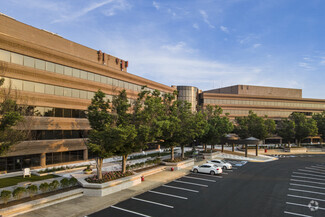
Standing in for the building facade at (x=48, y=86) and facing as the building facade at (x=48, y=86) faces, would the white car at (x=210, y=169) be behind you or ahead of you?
ahead

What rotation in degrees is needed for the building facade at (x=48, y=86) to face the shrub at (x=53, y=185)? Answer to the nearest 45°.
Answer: approximately 45° to its right

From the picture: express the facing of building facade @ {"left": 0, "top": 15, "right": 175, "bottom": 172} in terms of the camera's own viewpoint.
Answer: facing the viewer and to the right of the viewer

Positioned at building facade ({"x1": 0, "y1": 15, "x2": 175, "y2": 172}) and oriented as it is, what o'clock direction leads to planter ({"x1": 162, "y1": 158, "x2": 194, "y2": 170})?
The planter is roughly at 11 o'clock from the building facade.

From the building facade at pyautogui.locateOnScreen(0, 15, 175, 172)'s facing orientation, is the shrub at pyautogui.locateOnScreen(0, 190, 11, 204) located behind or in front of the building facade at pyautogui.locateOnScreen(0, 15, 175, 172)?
in front

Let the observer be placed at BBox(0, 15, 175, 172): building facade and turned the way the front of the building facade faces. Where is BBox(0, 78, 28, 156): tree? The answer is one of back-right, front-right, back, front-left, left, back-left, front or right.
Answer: front-right
